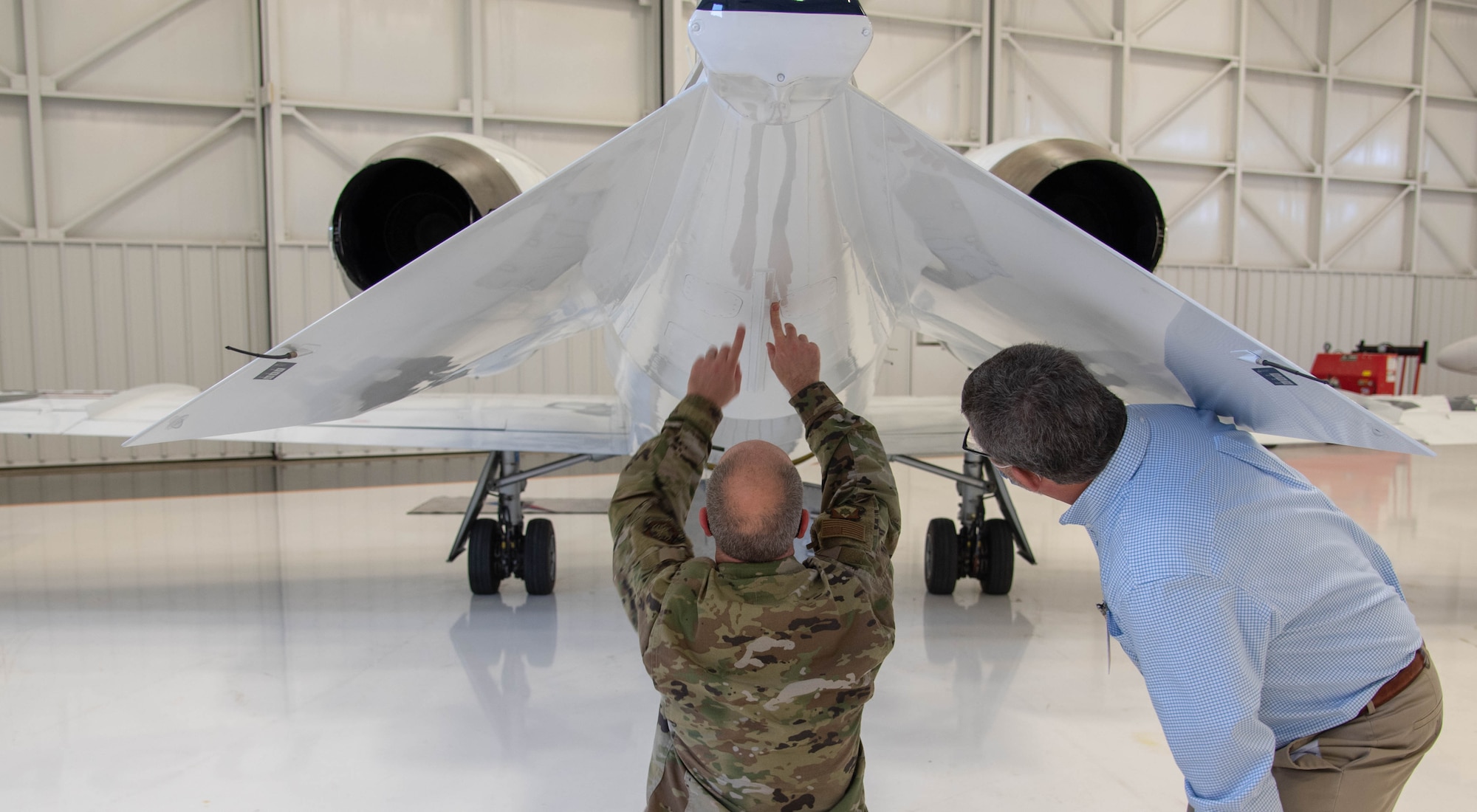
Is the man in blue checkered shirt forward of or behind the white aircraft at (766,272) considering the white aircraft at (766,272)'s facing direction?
behind

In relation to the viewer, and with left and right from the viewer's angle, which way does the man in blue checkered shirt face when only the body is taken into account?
facing away from the viewer and to the left of the viewer

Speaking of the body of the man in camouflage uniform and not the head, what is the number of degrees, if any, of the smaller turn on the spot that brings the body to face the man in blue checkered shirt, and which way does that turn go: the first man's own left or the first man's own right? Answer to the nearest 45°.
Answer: approximately 135° to the first man's own right

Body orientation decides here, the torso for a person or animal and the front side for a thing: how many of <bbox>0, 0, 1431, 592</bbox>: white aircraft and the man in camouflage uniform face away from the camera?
2

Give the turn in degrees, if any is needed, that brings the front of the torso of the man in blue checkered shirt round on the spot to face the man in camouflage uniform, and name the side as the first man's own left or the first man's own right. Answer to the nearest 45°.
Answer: approximately 45° to the first man's own left

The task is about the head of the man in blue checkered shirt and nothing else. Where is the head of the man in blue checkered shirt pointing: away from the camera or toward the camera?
away from the camera

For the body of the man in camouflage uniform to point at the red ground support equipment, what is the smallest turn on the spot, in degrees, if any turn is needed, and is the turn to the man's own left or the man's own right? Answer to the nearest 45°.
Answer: approximately 45° to the man's own right

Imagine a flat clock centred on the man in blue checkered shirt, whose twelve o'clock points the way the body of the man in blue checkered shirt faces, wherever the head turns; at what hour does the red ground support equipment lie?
The red ground support equipment is roughly at 2 o'clock from the man in blue checkered shirt.

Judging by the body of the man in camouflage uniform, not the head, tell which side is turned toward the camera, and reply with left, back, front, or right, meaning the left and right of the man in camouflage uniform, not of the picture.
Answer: back

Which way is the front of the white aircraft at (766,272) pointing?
away from the camera

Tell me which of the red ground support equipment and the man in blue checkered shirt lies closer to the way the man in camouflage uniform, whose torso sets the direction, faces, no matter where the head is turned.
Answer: the red ground support equipment
